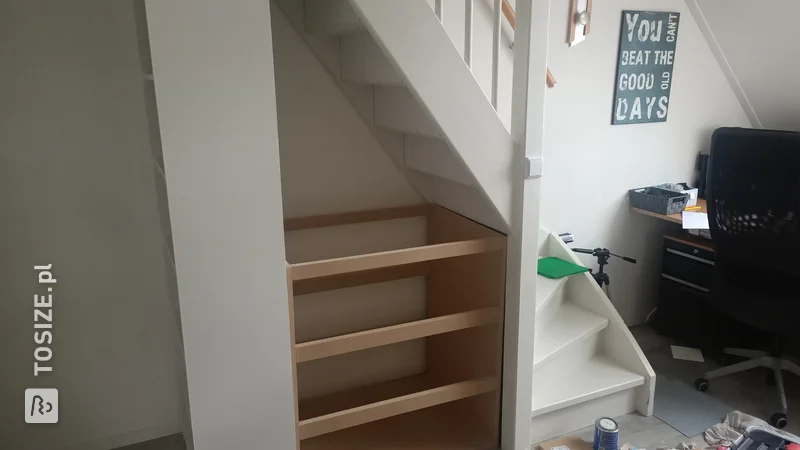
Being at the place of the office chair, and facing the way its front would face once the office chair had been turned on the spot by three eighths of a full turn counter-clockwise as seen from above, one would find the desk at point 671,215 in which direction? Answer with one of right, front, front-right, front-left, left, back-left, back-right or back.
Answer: right

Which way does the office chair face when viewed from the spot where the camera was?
facing away from the viewer

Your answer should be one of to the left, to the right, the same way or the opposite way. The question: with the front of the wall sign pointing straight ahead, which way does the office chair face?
the opposite way

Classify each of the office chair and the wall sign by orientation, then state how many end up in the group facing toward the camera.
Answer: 1

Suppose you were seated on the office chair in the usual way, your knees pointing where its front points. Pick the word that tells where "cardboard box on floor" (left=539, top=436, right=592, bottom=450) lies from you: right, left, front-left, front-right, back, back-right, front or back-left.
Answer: back-left

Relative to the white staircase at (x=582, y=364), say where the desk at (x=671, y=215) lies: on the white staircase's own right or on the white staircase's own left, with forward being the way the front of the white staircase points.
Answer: on the white staircase's own left

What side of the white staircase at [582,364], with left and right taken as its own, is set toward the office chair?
left

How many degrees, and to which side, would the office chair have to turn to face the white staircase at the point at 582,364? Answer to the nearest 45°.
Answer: approximately 135° to its left

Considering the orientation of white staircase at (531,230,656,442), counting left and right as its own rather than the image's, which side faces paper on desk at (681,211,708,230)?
left

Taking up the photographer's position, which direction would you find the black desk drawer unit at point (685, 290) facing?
facing the viewer and to the left of the viewer
